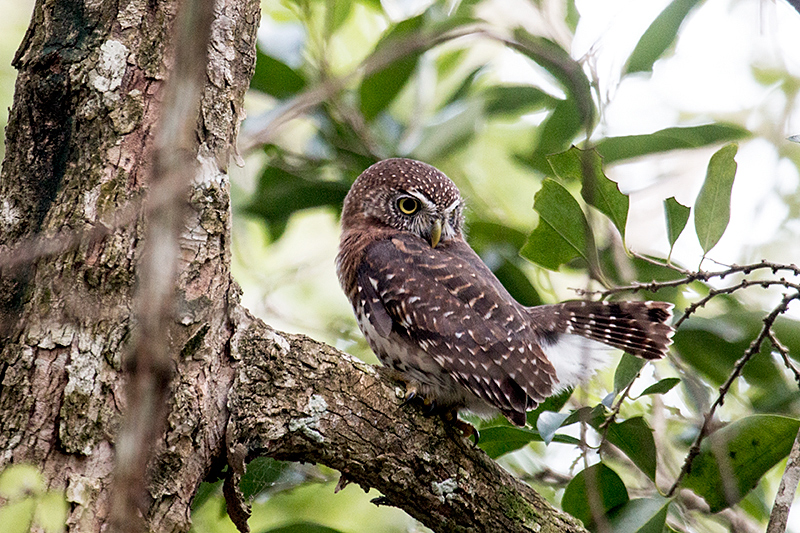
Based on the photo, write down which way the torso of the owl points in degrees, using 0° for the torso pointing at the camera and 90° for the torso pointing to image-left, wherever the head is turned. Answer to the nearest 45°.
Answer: approximately 90°

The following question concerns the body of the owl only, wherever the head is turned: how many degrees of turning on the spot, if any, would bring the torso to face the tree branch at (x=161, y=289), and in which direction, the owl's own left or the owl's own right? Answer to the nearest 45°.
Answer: approximately 90° to the owl's own left

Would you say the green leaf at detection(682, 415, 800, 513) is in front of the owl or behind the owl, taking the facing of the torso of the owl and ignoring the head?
behind
